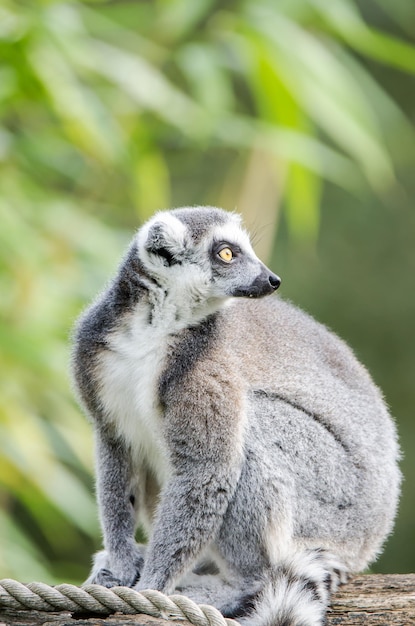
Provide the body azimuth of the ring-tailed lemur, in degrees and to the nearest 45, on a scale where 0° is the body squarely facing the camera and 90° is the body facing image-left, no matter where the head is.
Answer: approximately 45°
